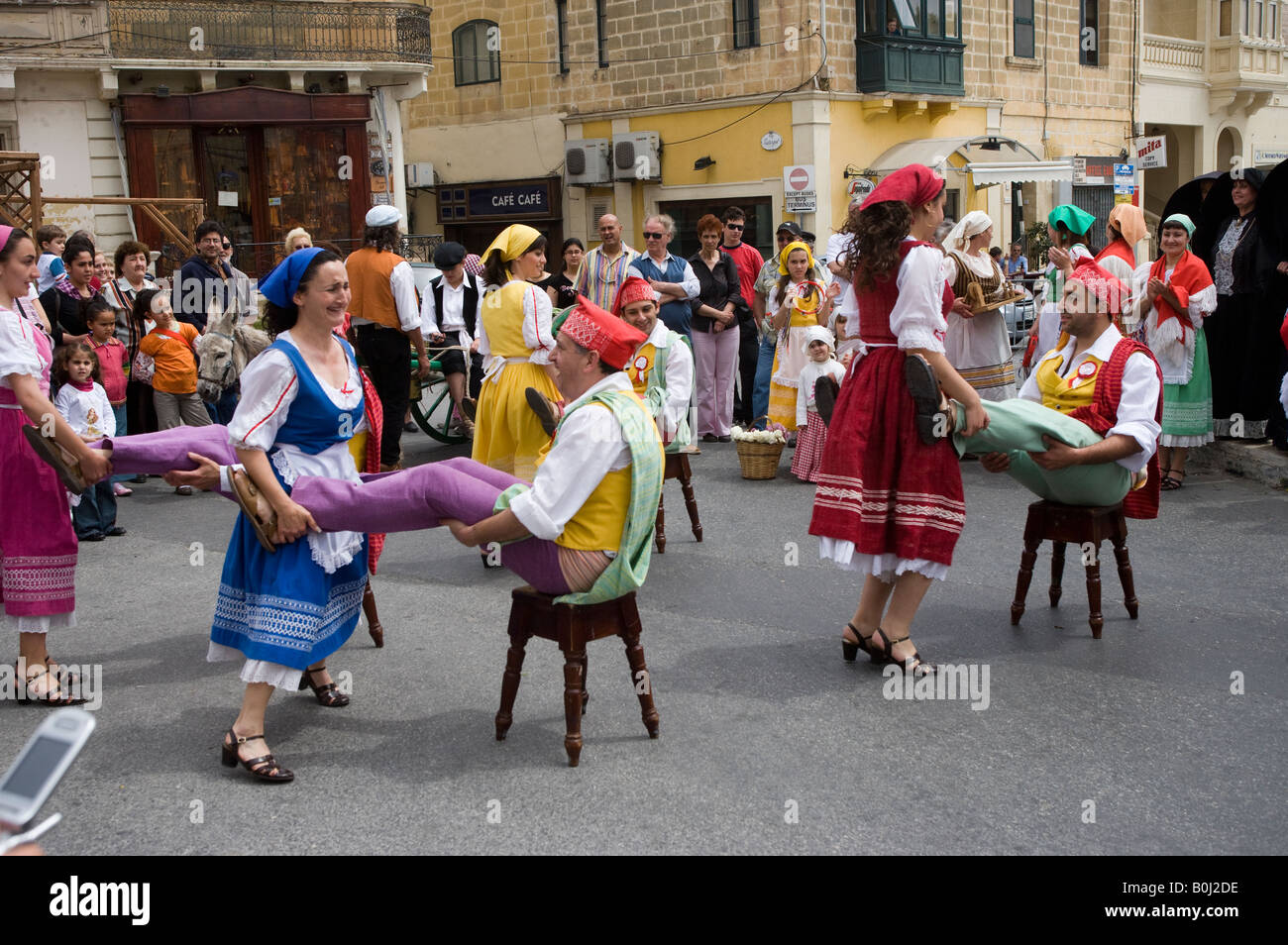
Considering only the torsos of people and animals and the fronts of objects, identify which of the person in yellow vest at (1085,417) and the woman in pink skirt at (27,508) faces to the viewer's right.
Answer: the woman in pink skirt

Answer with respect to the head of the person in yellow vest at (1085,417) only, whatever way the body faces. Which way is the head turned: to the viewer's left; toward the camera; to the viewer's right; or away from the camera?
to the viewer's left

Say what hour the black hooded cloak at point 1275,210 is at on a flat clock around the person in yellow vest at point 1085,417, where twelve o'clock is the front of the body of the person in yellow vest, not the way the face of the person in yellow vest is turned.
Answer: The black hooded cloak is roughly at 5 o'clock from the person in yellow vest.

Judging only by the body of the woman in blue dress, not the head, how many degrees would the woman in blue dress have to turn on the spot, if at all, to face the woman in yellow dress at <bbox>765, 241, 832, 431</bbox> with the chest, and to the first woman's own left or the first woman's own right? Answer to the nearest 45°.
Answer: approximately 90° to the first woman's own left

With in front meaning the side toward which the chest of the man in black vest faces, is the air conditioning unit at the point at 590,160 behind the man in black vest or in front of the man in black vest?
behind

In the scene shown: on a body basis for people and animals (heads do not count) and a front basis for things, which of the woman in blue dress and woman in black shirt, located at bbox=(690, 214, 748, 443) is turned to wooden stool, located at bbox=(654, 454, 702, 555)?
the woman in black shirt

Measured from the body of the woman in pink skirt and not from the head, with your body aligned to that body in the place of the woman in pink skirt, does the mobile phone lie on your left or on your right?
on your right

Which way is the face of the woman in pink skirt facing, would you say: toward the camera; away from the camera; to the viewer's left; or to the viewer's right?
to the viewer's right
